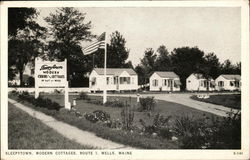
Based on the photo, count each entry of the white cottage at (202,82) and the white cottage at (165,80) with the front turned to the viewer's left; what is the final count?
0

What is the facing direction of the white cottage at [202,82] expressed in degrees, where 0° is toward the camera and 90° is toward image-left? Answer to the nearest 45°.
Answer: approximately 315°

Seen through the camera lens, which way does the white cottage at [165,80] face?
facing the viewer and to the right of the viewer

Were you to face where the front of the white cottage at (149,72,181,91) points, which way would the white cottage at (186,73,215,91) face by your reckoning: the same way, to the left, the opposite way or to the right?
the same way
